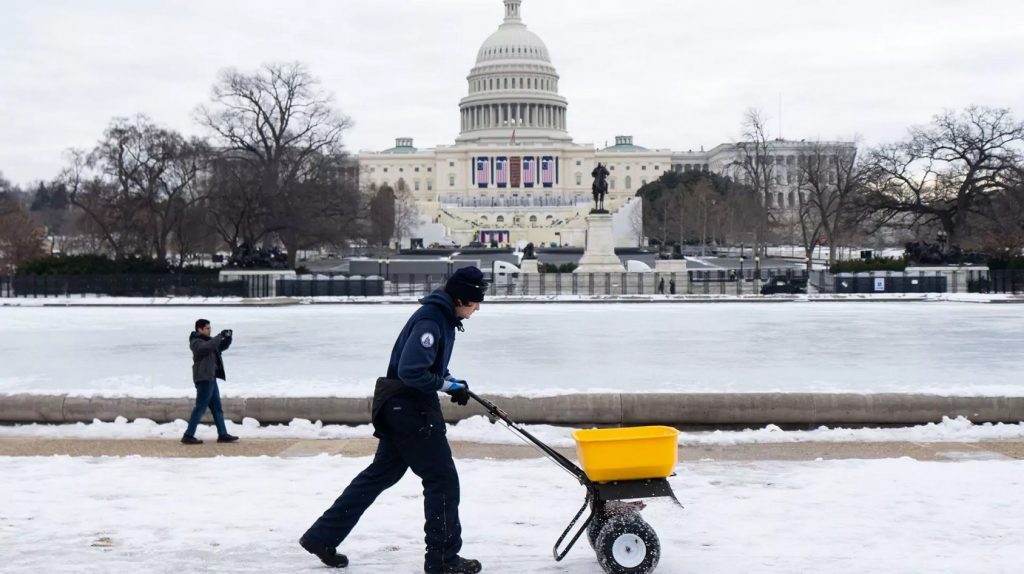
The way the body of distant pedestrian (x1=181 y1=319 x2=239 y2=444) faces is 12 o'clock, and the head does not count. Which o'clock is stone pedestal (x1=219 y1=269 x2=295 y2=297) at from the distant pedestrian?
The stone pedestal is roughly at 9 o'clock from the distant pedestrian.

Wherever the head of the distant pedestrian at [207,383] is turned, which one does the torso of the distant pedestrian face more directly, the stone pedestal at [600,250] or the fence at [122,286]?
the stone pedestal

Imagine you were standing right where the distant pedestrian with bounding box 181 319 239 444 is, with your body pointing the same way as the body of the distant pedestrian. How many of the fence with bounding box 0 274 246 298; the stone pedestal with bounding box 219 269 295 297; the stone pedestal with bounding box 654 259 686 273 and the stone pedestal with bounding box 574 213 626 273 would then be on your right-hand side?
0

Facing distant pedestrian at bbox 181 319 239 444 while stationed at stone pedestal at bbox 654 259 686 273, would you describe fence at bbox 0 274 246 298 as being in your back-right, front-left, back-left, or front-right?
front-right

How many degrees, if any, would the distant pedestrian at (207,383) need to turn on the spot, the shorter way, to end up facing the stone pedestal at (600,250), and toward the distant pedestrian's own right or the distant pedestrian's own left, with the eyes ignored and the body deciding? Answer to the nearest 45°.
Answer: approximately 45° to the distant pedestrian's own left

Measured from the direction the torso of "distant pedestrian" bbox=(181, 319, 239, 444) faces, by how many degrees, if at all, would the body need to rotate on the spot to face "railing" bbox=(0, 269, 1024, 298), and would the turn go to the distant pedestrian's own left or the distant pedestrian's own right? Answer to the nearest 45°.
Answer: approximately 90° to the distant pedestrian's own left

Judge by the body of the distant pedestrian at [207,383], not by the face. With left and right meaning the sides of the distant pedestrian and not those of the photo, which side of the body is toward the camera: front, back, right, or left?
right

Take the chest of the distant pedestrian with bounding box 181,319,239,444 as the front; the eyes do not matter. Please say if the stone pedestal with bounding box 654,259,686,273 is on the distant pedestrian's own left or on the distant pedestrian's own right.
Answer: on the distant pedestrian's own left

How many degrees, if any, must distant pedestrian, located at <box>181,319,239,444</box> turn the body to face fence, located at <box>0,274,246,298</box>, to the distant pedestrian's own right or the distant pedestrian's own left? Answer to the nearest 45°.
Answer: approximately 90° to the distant pedestrian's own left

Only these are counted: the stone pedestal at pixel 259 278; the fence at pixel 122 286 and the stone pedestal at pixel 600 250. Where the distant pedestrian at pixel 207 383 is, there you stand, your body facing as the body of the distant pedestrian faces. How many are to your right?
0

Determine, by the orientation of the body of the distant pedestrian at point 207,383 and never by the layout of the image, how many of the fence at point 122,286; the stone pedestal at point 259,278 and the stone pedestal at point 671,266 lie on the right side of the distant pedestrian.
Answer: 0
